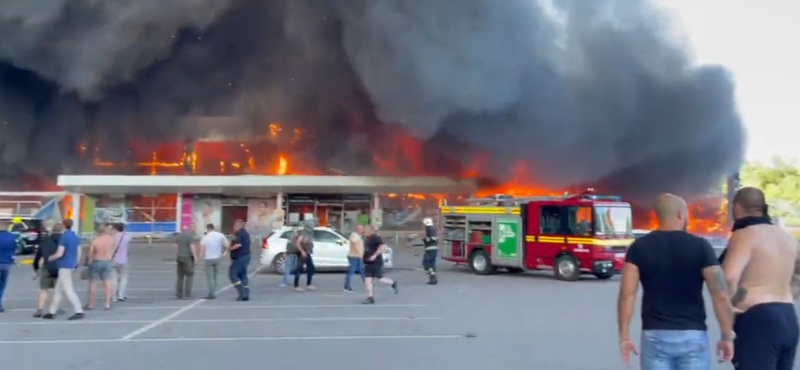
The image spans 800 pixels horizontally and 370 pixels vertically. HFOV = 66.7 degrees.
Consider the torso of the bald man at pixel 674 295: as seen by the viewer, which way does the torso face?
away from the camera

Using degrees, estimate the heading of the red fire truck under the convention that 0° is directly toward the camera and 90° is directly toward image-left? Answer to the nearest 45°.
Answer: approximately 315°

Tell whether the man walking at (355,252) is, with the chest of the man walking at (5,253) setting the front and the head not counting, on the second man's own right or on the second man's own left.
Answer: on the second man's own right

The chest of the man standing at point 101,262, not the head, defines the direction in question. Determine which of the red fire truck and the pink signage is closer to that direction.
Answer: the pink signage

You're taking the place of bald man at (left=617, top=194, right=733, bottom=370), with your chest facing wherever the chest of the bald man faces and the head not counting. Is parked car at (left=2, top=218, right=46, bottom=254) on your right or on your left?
on your left

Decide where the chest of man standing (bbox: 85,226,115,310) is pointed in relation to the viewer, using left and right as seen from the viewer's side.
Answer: facing away from the viewer

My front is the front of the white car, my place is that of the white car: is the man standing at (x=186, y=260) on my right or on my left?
on my right
